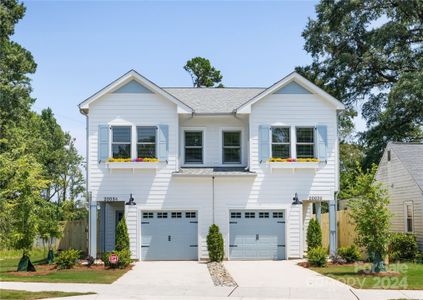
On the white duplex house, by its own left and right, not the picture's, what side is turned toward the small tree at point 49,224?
right

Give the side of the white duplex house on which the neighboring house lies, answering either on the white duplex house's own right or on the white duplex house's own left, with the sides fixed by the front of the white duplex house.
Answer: on the white duplex house's own left

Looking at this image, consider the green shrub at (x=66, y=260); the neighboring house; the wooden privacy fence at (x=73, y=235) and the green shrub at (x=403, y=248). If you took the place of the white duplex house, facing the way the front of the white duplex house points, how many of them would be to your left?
2

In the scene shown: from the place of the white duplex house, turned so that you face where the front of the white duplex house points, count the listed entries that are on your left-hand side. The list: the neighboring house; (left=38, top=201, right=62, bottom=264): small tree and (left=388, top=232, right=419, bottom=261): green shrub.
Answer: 2

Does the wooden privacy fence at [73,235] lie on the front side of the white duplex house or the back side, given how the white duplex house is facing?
on the back side

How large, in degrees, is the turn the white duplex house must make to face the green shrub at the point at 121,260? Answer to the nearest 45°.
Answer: approximately 45° to its right

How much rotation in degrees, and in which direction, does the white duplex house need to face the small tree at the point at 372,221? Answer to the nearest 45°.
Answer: approximately 45° to its left

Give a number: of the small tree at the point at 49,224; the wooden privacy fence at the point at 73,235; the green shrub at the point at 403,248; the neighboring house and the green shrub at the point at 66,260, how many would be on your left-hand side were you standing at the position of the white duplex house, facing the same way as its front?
2

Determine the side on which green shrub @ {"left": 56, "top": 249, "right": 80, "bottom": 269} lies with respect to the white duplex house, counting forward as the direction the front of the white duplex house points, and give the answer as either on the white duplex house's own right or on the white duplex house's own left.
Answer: on the white duplex house's own right

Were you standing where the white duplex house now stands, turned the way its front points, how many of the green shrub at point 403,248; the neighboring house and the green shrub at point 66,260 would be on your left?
2

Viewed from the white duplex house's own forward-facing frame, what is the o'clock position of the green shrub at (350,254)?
The green shrub is roughly at 10 o'clock from the white duplex house.

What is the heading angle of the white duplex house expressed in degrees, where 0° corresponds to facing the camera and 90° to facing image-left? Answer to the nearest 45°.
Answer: approximately 0°

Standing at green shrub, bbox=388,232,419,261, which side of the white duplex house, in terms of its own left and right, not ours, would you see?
left
